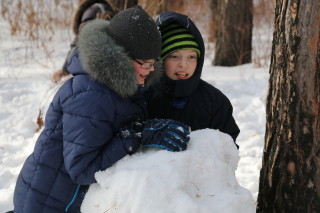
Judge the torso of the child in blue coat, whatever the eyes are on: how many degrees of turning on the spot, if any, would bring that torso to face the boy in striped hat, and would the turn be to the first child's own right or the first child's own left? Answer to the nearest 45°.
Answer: approximately 45° to the first child's own left

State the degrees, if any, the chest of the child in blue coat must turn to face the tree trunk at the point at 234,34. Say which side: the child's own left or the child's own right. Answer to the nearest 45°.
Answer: approximately 45° to the child's own left

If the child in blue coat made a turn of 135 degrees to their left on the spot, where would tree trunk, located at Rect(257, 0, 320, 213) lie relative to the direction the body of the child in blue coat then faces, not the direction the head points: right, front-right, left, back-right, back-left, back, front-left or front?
back-right

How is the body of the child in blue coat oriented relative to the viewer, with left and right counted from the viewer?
facing to the right of the viewer

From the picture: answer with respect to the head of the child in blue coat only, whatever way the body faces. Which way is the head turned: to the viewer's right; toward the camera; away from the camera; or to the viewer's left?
to the viewer's right
